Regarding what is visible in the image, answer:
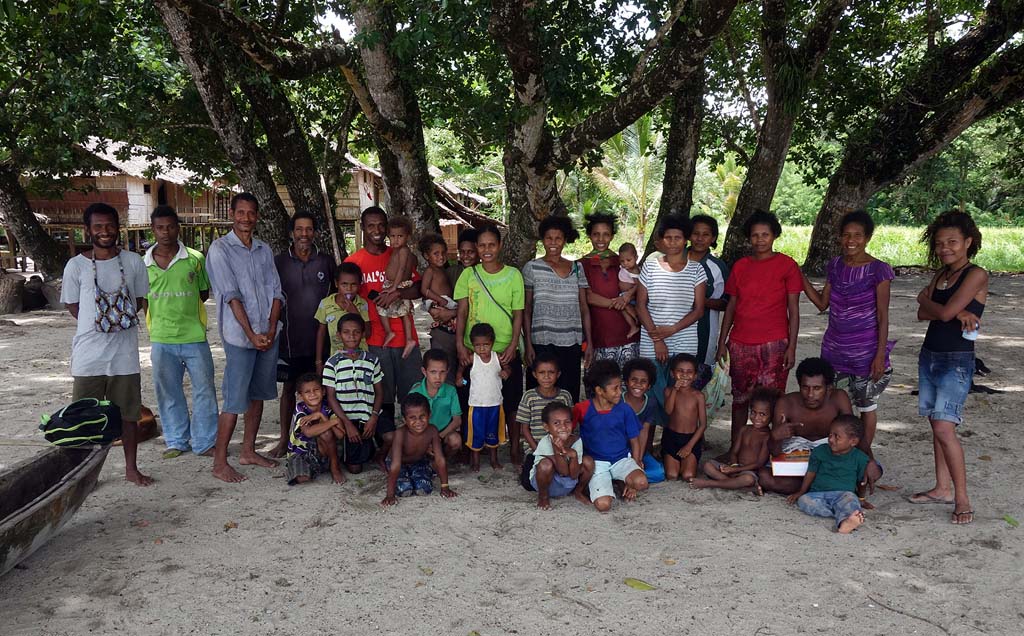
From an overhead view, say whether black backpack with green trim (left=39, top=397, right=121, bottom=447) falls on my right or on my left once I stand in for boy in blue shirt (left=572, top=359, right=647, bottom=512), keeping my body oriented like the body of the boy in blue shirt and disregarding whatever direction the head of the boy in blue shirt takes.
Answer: on my right

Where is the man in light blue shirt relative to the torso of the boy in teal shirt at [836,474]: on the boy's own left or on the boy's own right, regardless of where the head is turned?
on the boy's own right

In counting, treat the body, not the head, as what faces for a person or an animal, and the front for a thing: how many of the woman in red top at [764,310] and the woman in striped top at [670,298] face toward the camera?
2

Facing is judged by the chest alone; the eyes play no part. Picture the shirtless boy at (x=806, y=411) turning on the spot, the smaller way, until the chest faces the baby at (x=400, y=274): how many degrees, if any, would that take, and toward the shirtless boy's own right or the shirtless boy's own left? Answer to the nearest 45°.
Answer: approximately 90° to the shirtless boy's own right

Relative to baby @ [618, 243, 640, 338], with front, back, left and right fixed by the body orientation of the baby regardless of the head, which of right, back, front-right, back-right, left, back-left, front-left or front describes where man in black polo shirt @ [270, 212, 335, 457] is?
front-right

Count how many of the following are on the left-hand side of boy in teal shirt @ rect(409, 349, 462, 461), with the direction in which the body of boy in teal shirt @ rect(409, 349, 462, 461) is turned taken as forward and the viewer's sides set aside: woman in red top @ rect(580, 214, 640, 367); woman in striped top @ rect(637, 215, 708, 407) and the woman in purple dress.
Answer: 3

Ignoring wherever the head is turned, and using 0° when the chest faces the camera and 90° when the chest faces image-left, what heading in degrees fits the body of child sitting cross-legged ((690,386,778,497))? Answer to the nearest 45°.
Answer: approximately 45°

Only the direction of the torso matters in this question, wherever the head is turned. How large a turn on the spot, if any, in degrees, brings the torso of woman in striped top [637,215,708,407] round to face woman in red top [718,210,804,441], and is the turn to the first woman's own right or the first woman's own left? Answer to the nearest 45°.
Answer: approximately 90° to the first woman's own left
